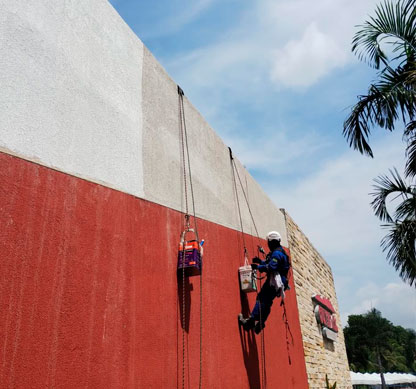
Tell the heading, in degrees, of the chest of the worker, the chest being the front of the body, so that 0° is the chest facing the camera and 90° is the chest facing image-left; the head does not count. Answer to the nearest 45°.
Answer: approximately 90°
